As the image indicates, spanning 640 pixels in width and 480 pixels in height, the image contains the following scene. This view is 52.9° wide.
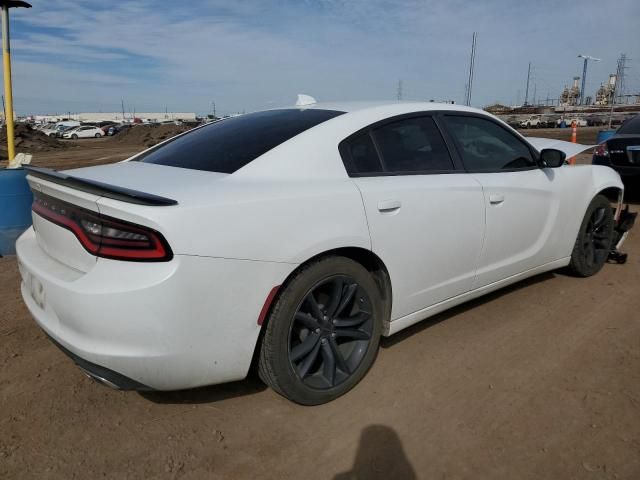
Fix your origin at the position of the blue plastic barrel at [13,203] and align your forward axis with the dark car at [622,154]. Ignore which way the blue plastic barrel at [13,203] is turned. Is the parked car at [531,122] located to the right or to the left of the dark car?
left

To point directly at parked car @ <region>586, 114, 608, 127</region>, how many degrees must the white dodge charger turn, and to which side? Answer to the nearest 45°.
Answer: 0° — it already faces it

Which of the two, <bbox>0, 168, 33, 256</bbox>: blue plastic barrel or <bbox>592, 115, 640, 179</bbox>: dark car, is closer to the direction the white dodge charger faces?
the dark car

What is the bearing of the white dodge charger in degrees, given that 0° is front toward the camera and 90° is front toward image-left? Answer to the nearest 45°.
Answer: approximately 225°

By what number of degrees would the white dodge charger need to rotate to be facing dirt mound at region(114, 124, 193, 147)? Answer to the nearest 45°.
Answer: approximately 45° to its left

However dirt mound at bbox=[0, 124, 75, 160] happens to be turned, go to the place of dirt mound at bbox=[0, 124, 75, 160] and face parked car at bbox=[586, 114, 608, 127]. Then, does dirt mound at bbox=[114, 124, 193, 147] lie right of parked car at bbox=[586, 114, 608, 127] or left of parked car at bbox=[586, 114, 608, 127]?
left

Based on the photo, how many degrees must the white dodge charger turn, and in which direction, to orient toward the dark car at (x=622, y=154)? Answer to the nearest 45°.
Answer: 0° — it already faces it

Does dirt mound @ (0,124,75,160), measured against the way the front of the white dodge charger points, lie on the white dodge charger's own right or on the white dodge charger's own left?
on the white dodge charger's own left
